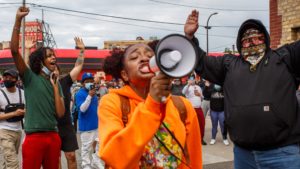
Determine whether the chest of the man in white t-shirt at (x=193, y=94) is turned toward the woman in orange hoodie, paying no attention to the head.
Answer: yes

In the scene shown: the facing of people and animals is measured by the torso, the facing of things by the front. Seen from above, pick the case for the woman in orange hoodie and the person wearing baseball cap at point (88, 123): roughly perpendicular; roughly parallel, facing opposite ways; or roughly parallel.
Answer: roughly parallel

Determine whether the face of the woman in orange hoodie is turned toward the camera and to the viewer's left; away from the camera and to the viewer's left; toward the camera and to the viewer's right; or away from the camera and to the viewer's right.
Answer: toward the camera and to the viewer's right

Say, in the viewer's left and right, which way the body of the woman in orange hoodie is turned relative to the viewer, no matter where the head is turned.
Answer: facing the viewer and to the right of the viewer

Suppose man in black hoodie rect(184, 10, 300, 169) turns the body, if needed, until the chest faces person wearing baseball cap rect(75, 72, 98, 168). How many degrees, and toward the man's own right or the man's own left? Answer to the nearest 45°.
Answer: approximately 135° to the man's own right

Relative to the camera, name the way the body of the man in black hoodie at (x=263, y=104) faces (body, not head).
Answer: toward the camera

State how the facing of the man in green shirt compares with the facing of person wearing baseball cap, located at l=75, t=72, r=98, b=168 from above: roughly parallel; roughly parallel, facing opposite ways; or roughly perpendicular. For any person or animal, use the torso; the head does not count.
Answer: roughly parallel

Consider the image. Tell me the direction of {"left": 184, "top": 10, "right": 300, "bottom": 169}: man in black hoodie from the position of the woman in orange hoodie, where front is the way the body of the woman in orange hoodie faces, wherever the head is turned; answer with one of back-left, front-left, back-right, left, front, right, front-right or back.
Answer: left

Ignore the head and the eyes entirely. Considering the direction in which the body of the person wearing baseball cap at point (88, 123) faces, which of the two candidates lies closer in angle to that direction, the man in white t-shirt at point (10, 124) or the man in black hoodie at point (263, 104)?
the man in black hoodie

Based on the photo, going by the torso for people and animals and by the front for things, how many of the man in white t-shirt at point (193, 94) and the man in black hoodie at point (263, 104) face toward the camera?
2

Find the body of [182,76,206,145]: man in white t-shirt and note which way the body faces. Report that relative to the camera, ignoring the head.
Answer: toward the camera
